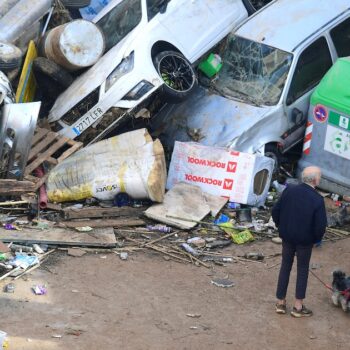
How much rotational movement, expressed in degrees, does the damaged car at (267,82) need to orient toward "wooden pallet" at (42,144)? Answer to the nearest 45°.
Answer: approximately 45° to its right

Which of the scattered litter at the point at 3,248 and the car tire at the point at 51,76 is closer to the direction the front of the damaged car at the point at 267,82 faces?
the scattered litter

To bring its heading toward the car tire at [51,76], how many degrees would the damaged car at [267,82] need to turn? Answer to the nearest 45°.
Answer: approximately 45° to its right

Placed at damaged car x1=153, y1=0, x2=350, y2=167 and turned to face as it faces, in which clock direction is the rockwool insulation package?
The rockwool insulation package is roughly at 11 o'clock from the damaged car.

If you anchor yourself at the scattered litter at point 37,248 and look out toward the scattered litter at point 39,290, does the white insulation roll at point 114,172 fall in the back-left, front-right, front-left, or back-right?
back-left

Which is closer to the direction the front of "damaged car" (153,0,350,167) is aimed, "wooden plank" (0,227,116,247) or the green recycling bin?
the wooden plank

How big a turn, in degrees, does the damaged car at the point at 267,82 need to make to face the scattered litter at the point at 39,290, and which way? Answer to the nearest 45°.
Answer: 0° — it already faces it

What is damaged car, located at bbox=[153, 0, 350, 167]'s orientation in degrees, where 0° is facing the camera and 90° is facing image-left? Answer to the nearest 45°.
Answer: approximately 45°

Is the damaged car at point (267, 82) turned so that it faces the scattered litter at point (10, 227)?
yes

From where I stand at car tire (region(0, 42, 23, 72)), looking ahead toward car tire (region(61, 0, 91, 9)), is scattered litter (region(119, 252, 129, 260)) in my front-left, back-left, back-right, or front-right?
back-right

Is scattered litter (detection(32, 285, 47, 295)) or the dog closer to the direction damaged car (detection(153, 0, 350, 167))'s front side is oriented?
the scattered litter

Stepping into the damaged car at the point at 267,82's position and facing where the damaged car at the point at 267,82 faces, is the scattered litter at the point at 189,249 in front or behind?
in front

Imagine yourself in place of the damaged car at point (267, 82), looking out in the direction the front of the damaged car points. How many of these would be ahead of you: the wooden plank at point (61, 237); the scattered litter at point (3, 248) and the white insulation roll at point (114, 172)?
3

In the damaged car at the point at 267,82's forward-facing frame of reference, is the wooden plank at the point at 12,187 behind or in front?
in front

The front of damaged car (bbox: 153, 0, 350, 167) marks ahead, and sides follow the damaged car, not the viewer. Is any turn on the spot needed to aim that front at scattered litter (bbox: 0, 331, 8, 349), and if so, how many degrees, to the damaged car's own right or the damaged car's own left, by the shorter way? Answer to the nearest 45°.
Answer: approximately 45° to the damaged car's own left

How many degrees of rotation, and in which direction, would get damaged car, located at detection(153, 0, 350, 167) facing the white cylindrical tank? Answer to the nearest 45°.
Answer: approximately 45° to its right
